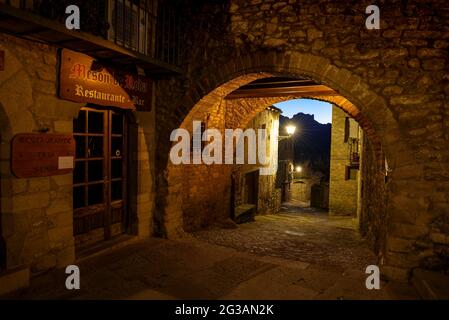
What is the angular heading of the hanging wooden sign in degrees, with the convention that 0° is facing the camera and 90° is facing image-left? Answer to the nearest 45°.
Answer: approximately 315°

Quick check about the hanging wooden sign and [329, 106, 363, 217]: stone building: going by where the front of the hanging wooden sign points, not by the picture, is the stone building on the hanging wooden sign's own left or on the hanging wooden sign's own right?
on the hanging wooden sign's own left

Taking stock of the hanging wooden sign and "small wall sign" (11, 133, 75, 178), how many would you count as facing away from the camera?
0

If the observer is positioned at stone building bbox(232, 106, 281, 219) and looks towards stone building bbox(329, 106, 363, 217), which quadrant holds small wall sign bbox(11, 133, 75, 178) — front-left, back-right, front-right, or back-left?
back-right

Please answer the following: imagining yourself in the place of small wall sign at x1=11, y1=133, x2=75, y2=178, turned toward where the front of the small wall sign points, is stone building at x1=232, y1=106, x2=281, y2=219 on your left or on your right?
on your left

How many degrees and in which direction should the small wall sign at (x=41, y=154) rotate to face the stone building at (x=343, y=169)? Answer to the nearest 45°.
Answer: approximately 90° to its left

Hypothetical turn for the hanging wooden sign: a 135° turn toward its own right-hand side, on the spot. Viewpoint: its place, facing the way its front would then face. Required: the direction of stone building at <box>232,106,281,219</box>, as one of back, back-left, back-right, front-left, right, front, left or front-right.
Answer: back-right
